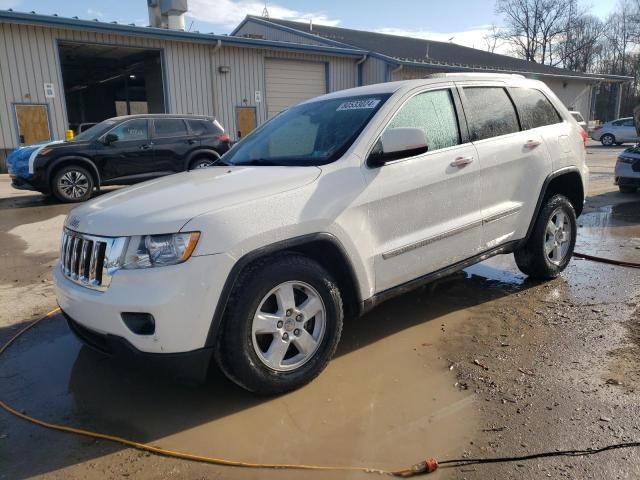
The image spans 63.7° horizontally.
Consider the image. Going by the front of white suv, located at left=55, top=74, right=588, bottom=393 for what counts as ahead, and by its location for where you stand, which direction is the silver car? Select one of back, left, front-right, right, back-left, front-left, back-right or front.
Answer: back

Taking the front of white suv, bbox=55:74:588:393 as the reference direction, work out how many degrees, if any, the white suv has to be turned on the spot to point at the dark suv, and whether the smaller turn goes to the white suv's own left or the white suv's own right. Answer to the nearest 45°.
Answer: approximately 90° to the white suv's own right

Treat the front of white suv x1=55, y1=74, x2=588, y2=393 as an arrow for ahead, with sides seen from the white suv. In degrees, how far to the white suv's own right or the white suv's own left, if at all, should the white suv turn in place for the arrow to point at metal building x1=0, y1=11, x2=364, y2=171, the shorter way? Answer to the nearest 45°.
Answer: approximately 135° to the white suv's own right

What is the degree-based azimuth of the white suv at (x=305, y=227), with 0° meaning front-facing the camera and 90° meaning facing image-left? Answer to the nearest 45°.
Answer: approximately 45°
